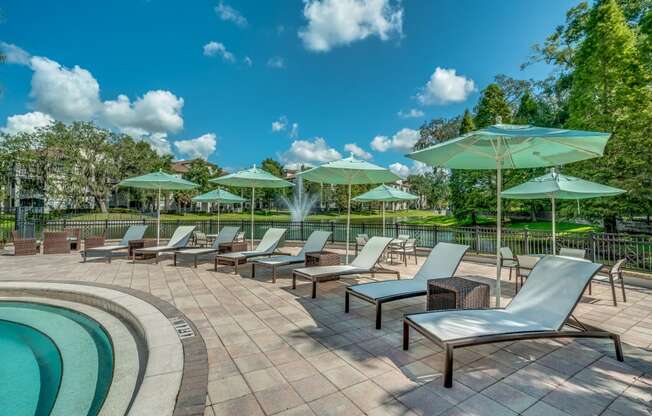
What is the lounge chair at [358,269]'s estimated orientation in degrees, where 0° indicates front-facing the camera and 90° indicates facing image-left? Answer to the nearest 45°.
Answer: approximately 45°

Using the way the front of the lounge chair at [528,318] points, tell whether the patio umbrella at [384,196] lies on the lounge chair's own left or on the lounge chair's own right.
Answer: on the lounge chair's own right

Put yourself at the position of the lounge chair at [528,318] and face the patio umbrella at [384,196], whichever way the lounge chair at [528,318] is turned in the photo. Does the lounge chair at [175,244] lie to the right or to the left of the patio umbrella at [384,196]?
left

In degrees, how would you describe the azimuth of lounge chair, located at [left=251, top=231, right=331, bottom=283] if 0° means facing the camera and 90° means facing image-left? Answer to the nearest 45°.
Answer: approximately 45°

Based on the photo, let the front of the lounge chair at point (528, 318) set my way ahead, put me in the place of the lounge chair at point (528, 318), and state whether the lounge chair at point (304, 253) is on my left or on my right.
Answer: on my right

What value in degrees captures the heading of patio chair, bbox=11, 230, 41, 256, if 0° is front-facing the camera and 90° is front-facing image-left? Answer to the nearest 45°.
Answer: approximately 270°

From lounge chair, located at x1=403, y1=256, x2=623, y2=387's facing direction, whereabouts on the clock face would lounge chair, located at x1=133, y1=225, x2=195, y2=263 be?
lounge chair, located at x1=133, y1=225, x2=195, y2=263 is roughly at 2 o'clock from lounge chair, located at x1=403, y1=256, x2=623, y2=387.

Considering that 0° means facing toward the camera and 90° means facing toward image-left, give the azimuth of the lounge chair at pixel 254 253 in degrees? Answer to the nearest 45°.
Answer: approximately 45°

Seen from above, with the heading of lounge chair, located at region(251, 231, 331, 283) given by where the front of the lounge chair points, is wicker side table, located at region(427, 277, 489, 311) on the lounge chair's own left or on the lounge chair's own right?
on the lounge chair's own left
